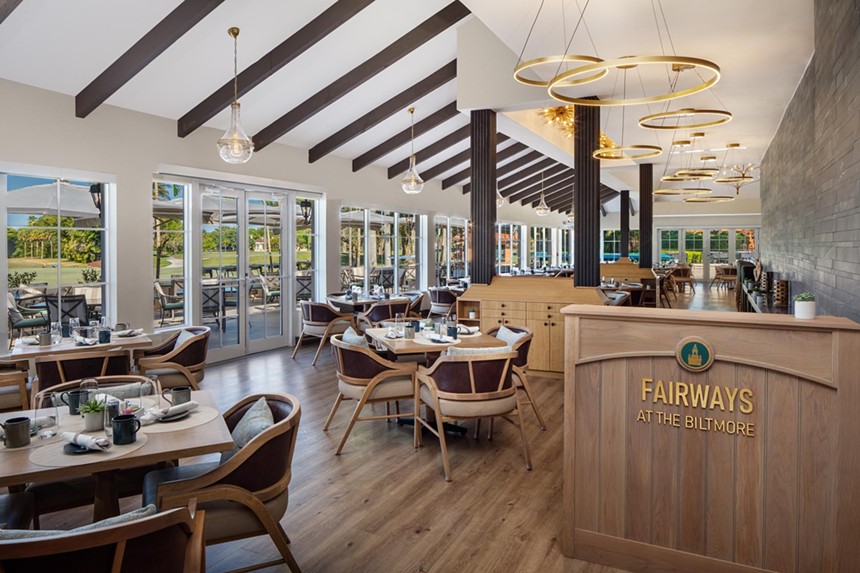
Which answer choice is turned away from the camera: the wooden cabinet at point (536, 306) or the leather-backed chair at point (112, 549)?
the leather-backed chair

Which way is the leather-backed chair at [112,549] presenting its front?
away from the camera

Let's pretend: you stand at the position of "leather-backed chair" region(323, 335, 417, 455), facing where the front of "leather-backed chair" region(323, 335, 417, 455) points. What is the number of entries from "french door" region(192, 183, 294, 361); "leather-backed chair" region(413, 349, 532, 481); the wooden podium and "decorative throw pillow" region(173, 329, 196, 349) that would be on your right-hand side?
2

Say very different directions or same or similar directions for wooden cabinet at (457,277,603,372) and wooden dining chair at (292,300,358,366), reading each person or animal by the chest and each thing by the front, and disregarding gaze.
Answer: very different directions

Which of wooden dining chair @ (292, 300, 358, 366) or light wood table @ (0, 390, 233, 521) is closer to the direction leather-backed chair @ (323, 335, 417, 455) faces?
the wooden dining chair

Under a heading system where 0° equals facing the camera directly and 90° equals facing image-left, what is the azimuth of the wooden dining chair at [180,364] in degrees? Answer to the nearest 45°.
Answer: approximately 90°

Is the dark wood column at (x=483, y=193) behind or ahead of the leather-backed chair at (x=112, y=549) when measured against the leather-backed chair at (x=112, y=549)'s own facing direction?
ahead

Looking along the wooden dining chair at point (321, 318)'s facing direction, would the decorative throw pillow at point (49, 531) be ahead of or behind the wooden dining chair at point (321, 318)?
behind

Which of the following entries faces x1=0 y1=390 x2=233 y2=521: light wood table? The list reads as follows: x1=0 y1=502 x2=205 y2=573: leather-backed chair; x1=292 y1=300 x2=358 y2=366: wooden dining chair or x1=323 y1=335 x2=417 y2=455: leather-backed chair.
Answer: x1=0 y1=502 x2=205 y2=573: leather-backed chair

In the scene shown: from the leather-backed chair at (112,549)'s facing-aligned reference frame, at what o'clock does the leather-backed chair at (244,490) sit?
the leather-backed chair at (244,490) is roughly at 1 o'clock from the leather-backed chair at (112,549).

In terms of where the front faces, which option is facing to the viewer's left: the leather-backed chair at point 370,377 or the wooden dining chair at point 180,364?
the wooden dining chair

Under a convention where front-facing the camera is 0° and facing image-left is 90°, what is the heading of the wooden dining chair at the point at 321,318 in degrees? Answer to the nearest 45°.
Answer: approximately 225°

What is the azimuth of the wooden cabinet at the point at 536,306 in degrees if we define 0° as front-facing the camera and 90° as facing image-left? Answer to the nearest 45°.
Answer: approximately 0°

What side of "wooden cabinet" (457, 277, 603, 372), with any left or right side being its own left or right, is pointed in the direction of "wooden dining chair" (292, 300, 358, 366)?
right

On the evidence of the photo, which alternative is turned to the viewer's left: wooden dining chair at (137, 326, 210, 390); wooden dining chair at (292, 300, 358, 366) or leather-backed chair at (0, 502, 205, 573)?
wooden dining chair at (137, 326, 210, 390)

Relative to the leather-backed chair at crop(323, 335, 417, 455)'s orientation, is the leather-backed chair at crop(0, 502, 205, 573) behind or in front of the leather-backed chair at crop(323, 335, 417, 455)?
behind

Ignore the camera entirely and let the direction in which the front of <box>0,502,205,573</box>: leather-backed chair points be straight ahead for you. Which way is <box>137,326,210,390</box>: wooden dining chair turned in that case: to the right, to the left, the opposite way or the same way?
to the left
